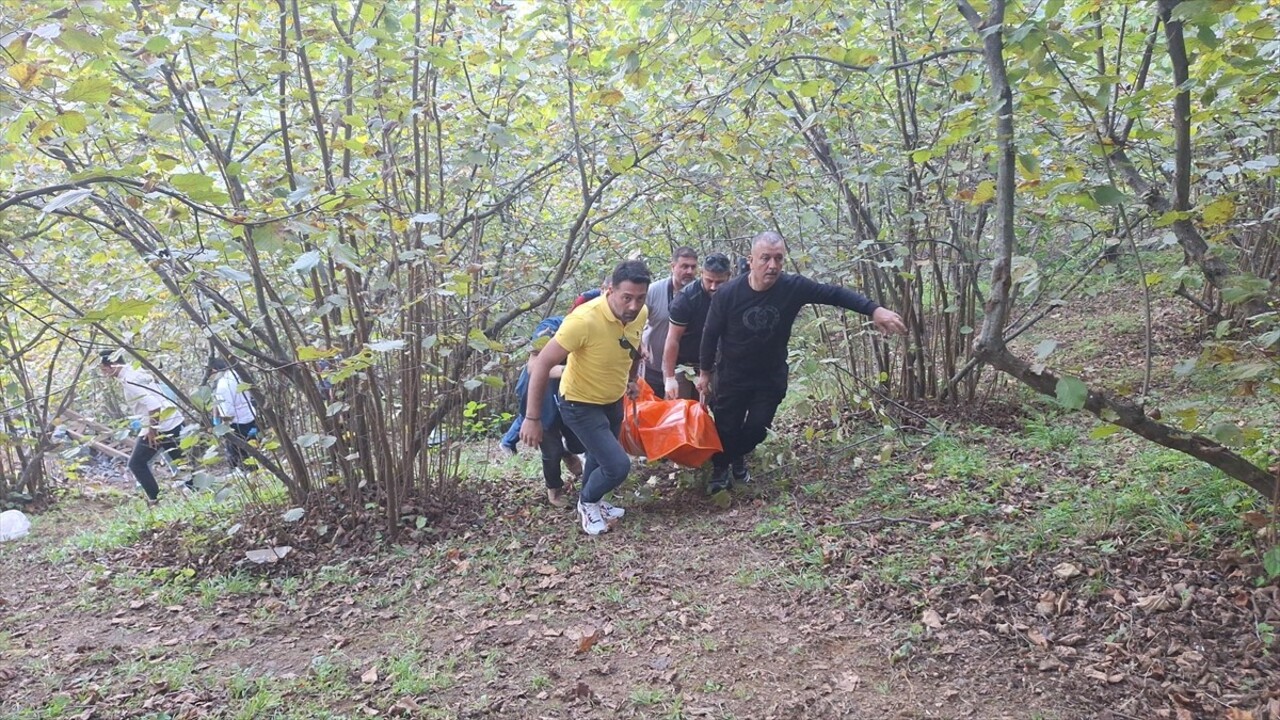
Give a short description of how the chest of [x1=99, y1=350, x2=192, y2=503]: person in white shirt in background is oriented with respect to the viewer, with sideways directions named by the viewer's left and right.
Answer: facing to the left of the viewer

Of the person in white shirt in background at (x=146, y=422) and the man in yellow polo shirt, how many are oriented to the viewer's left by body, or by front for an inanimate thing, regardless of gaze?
1

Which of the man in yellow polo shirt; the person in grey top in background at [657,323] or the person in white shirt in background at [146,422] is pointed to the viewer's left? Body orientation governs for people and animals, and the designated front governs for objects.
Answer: the person in white shirt in background at [146,422]

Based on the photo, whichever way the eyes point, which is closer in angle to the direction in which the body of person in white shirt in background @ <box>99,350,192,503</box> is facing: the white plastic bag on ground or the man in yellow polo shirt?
the white plastic bag on ground

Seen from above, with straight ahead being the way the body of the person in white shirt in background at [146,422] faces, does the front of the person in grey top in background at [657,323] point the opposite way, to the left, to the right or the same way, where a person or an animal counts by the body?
to the left

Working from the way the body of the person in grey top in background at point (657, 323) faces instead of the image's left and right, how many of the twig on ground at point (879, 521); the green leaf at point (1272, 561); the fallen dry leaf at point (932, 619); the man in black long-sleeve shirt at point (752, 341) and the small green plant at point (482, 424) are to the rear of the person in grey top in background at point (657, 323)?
1

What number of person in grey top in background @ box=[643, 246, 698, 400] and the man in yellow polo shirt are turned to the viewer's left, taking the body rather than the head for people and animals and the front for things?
0

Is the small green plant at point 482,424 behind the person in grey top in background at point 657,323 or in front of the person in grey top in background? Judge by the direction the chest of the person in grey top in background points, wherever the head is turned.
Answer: behind

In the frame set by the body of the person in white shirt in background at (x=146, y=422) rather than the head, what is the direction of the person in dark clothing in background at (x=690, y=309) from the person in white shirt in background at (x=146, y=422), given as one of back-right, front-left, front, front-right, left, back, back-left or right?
back-left

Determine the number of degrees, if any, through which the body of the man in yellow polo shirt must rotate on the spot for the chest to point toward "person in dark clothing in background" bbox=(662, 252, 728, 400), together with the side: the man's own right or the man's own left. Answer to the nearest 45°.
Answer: approximately 90° to the man's own left

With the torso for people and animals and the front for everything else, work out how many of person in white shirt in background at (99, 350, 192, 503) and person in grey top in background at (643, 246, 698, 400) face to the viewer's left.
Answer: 1

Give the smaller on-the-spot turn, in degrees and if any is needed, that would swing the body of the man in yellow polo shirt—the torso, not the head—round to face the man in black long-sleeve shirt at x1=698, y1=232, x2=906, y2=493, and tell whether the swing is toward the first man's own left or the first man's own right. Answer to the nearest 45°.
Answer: approximately 45° to the first man's own left

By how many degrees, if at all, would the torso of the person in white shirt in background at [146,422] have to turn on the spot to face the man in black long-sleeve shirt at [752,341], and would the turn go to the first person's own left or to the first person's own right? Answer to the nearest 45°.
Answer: approximately 135° to the first person's own left

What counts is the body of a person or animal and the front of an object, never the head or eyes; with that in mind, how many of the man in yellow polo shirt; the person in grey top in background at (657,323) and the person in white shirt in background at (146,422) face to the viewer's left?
1
